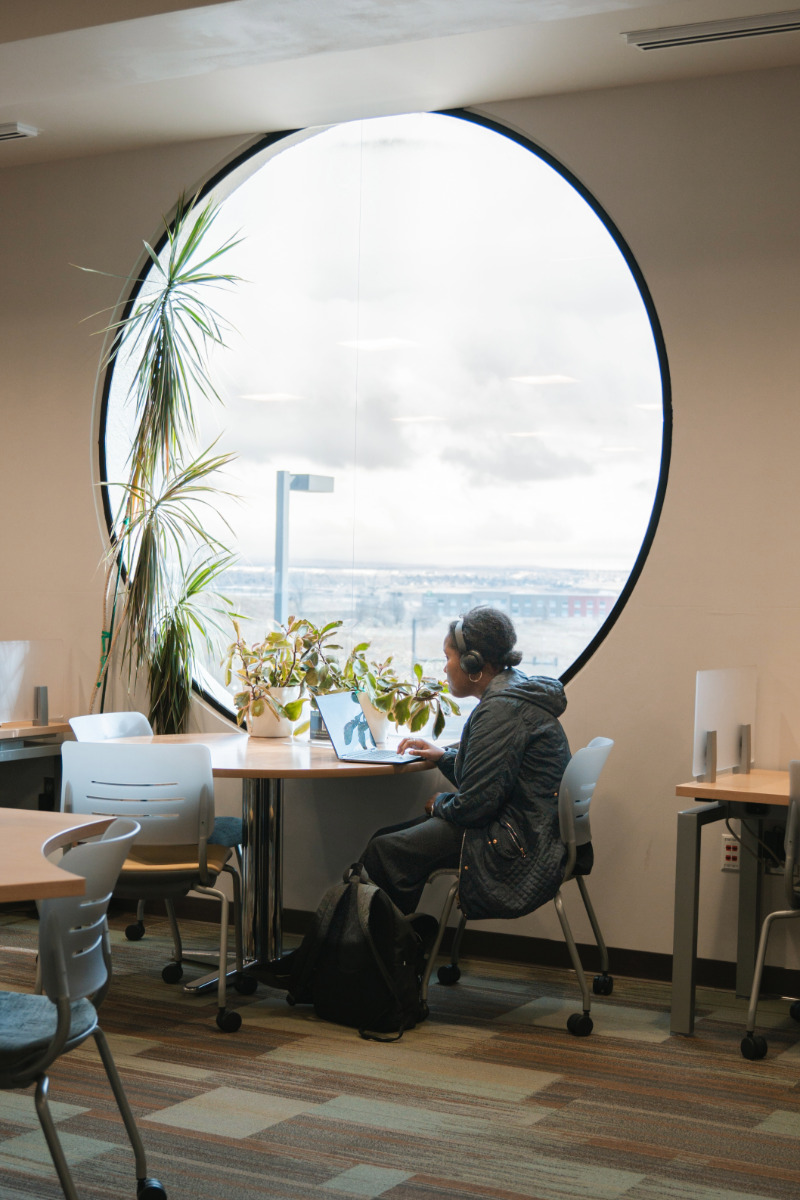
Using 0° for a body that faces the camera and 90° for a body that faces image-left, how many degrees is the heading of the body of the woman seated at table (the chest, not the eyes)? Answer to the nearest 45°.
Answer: approximately 90°

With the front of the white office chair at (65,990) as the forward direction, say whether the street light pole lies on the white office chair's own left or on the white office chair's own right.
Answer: on the white office chair's own right

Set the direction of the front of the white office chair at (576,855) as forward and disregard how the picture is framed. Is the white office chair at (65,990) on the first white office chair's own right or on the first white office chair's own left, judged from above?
on the first white office chair's own left

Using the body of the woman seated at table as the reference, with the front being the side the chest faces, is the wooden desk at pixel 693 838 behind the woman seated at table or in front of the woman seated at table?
behind

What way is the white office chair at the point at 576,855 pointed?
to the viewer's left

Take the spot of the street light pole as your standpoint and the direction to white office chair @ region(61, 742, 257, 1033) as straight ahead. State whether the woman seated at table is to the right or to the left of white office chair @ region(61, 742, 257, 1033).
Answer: left
